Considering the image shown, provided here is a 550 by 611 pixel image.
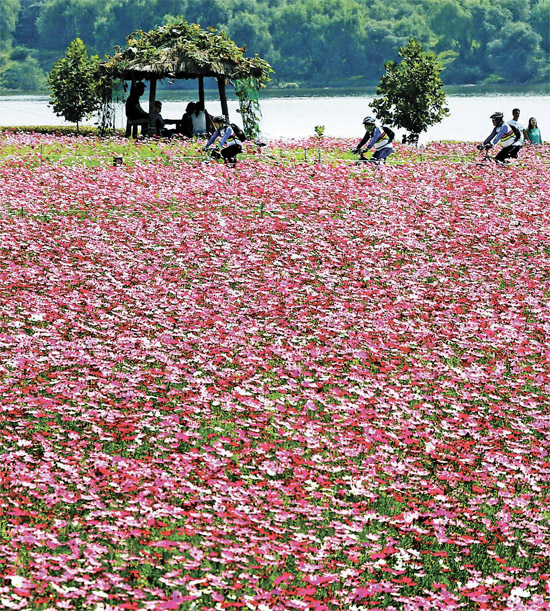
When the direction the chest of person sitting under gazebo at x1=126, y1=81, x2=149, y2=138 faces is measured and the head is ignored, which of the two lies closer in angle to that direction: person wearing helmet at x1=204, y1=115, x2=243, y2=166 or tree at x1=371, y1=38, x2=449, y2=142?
the tree

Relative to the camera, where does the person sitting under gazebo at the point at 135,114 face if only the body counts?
to the viewer's right

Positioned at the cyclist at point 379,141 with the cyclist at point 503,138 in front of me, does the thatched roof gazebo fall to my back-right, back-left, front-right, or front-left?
back-left

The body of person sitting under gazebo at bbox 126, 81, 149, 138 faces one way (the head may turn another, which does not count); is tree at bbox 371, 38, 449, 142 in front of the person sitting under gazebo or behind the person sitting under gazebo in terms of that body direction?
in front

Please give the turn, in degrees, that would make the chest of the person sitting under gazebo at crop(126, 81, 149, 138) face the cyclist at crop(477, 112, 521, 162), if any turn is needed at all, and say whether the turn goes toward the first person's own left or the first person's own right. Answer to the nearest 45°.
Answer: approximately 45° to the first person's own right

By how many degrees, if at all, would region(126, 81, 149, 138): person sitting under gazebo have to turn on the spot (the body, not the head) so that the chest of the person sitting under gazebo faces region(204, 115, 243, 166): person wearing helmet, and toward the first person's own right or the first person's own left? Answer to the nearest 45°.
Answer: approximately 90° to the first person's own right

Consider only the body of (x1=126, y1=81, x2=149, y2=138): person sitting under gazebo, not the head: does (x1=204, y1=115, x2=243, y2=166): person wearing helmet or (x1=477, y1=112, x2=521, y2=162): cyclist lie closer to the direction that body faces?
the cyclist

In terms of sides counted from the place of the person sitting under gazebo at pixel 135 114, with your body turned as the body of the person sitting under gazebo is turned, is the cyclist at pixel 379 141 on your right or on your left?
on your right
